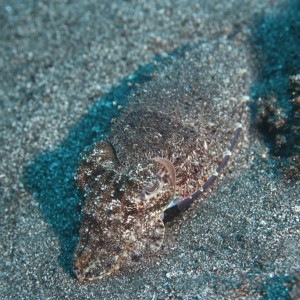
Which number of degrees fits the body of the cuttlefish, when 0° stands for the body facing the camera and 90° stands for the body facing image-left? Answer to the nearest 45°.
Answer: approximately 45°
